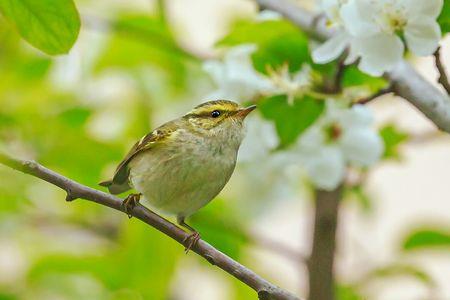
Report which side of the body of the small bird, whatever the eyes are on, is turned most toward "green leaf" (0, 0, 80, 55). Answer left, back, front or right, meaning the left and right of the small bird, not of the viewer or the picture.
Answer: back

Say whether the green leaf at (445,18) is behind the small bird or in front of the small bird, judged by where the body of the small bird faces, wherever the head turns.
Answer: in front

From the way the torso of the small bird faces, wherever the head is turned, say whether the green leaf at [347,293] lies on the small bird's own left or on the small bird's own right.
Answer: on the small bird's own left

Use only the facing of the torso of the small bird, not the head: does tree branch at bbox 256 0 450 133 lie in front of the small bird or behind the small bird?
in front
